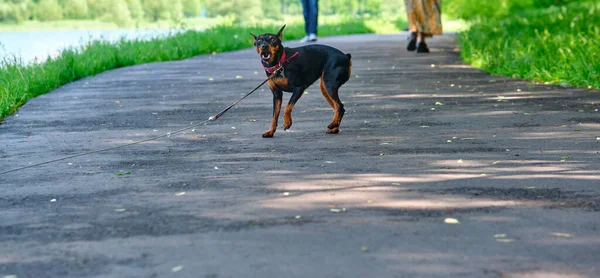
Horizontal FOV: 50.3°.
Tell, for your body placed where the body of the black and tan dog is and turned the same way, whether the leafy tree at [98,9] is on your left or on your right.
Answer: on your right

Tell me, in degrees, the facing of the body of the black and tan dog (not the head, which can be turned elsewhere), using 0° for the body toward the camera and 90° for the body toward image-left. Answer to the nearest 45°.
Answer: approximately 45°

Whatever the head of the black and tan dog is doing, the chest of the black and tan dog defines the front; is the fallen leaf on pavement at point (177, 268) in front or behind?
in front

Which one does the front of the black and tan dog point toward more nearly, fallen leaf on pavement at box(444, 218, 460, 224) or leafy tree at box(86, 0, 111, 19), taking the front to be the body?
the fallen leaf on pavement

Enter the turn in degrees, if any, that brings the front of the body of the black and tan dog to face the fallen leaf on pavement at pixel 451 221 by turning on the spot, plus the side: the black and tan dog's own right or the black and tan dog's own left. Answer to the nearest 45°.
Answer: approximately 45° to the black and tan dog's own left
